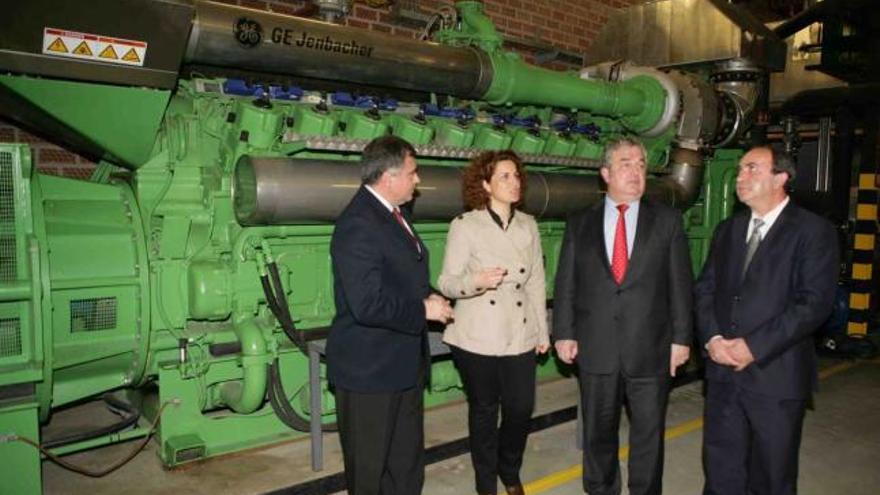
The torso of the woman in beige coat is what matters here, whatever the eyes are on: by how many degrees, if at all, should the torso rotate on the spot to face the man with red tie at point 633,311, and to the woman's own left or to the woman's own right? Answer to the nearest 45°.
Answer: approximately 45° to the woman's own left

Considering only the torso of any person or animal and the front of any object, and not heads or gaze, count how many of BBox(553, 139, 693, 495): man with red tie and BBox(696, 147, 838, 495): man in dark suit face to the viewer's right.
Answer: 0

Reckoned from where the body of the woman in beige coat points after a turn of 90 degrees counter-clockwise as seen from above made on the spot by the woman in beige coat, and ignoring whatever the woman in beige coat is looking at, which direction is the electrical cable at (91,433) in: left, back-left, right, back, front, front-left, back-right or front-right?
back-left

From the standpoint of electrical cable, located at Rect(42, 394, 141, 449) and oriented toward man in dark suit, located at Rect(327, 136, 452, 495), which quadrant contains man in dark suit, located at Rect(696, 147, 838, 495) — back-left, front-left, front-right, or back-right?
front-left

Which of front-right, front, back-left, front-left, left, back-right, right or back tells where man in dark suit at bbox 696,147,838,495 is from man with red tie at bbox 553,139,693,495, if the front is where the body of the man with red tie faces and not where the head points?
left

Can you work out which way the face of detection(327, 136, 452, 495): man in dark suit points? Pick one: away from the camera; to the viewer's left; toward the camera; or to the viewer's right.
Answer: to the viewer's right

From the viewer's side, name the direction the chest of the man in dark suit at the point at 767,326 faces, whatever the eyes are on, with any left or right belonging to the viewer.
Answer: facing the viewer and to the left of the viewer

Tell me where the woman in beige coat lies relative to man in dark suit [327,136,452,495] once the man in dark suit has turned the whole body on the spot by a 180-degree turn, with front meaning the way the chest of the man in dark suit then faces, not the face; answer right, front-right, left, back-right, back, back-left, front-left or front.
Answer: back-right

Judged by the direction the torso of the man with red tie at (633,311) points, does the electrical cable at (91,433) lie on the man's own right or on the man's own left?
on the man's own right

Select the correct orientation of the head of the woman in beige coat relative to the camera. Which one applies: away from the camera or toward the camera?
toward the camera

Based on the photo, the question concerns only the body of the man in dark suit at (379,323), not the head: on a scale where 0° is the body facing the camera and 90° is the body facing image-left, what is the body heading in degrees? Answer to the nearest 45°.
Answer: approximately 270°

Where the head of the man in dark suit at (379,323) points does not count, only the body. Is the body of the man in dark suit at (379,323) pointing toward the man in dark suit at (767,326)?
yes

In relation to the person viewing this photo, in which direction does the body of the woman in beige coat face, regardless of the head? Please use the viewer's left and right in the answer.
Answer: facing the viewer and to the right of the viewer

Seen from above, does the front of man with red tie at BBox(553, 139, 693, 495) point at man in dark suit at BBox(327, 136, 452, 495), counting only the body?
no

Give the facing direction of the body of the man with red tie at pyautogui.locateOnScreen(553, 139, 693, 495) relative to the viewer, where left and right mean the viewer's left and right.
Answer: facing the viewer

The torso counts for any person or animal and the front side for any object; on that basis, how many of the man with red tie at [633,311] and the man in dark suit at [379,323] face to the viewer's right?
1

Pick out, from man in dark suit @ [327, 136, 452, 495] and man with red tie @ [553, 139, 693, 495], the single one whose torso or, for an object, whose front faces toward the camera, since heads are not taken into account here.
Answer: the man with red tie
